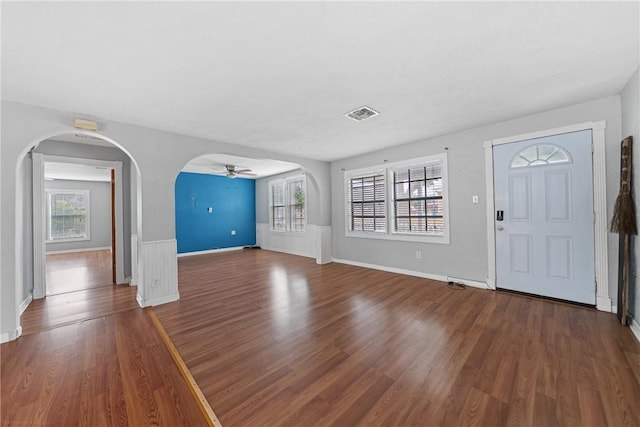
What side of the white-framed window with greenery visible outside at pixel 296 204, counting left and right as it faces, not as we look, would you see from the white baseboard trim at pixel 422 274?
left

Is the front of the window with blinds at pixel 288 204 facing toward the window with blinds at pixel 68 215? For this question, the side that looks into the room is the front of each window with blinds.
no

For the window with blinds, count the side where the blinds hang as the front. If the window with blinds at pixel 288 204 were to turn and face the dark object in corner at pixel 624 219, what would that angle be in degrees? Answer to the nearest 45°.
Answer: approximately 90° to its left

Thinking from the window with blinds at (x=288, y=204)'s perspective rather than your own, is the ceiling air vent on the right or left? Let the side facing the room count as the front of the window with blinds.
on its left

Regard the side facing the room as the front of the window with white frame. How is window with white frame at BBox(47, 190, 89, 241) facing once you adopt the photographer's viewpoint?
facing the viewer

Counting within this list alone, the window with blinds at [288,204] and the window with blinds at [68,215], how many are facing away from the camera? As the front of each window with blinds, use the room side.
0

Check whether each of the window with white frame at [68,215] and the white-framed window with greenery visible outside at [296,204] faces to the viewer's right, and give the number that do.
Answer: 0

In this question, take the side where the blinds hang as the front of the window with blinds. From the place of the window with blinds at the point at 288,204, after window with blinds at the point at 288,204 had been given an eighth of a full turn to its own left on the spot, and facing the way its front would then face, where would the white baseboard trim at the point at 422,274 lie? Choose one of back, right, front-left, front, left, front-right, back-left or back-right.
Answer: front-left

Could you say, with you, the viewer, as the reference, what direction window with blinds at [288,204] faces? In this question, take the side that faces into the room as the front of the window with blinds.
facing the viewer and to the left of the viewer

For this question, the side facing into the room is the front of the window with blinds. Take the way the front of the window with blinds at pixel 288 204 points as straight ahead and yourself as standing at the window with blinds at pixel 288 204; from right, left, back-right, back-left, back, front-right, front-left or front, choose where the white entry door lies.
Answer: left

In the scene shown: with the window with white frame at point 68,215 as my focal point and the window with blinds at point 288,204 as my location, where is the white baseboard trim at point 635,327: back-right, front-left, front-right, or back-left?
back-left

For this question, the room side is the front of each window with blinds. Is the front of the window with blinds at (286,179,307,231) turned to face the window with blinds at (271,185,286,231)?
no

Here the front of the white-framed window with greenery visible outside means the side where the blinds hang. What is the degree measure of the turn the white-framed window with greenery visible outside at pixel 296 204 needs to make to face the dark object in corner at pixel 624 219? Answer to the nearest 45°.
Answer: approximately 90° to its left

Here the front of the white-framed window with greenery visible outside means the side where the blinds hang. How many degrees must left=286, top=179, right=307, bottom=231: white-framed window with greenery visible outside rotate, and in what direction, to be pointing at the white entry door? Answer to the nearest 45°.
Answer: approximately 90° to its left

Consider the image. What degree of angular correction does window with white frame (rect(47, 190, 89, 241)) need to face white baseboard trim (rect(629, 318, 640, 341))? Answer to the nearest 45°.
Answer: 0° — it already faces it
